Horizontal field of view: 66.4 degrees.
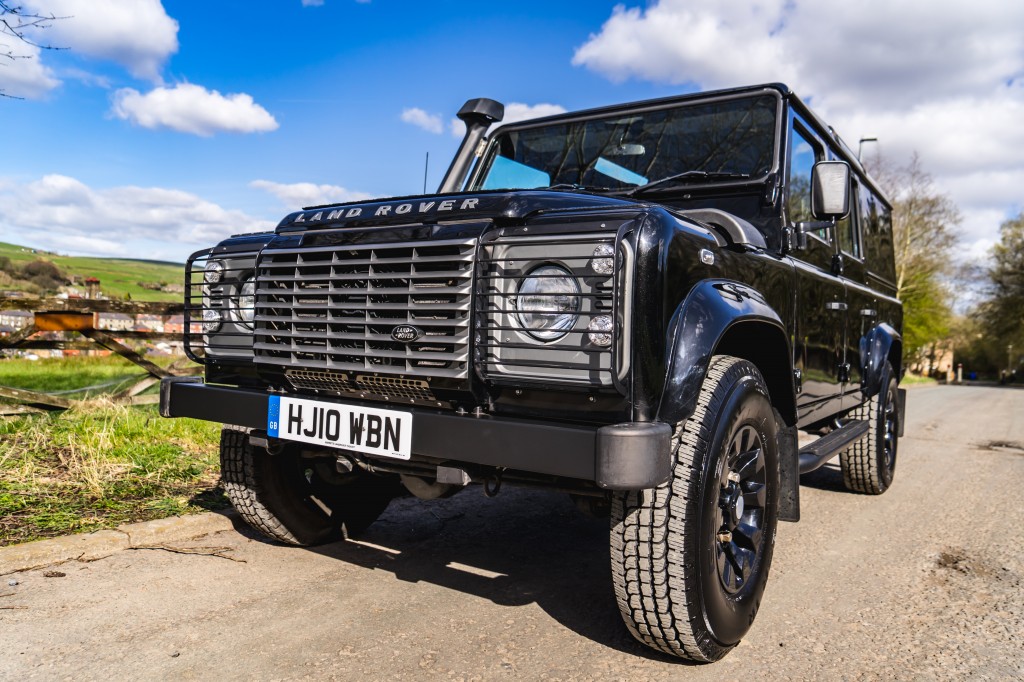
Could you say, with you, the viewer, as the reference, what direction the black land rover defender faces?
facing the viewer and to the left of the viewer
